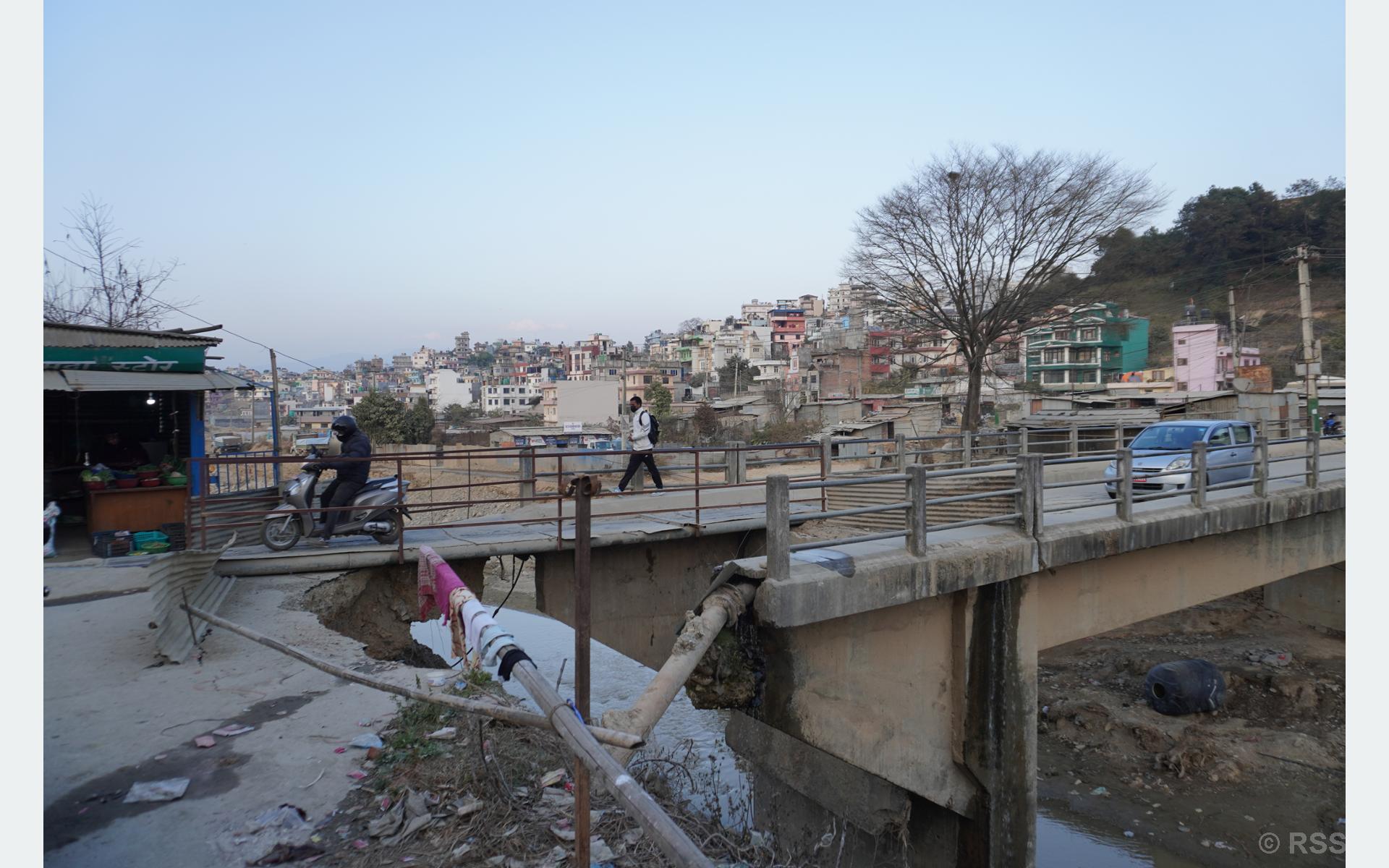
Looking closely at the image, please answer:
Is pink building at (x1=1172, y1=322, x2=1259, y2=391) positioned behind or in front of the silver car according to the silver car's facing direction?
behind

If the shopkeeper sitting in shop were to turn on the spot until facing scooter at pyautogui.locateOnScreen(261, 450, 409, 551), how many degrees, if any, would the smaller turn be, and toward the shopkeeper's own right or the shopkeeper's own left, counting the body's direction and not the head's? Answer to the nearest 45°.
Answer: approximately 45° to the shopkeeper's own left

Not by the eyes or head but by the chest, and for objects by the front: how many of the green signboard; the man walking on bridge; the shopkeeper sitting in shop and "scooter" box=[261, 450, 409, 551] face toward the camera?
2

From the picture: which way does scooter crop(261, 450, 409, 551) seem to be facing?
to the viewer's left

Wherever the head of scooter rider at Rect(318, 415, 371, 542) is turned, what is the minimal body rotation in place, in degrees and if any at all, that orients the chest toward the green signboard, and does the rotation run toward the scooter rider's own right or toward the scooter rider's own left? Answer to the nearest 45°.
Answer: approximately 45° to the scooter rider's own right

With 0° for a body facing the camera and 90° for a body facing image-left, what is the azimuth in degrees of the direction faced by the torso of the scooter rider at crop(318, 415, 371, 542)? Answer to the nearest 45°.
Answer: approximately 90°

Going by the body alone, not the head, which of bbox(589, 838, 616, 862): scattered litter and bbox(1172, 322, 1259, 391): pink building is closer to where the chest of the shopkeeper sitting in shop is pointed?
the scattered litter

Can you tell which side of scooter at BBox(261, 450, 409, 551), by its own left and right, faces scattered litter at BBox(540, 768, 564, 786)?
left

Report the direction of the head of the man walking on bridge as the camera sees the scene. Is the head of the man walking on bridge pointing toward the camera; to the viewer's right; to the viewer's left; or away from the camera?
to the viewer's left
